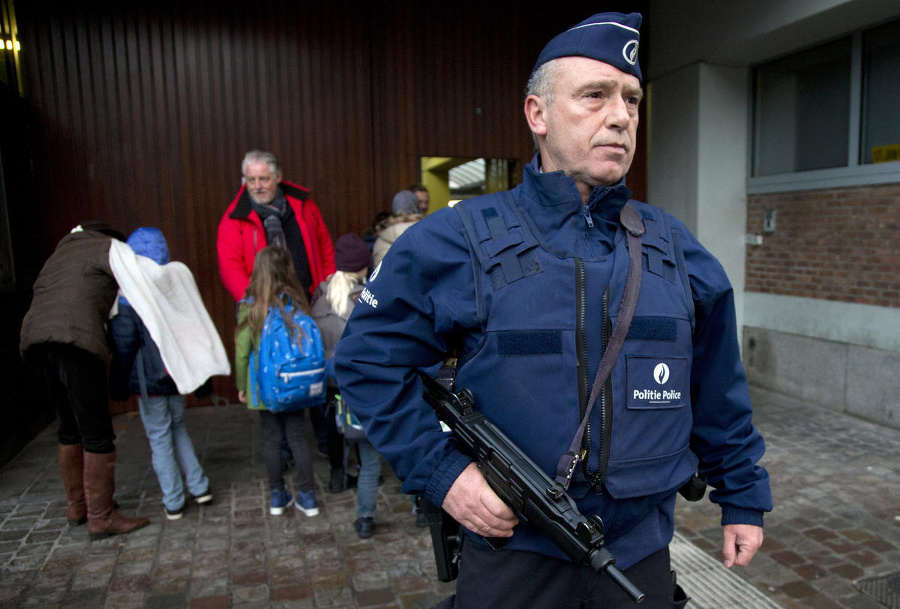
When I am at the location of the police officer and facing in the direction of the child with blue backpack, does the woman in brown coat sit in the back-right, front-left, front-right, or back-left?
front-left

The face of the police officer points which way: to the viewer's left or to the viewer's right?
to the viewer's right

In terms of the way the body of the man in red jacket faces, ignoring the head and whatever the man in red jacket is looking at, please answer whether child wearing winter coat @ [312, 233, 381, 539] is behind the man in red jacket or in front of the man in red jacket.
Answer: in front

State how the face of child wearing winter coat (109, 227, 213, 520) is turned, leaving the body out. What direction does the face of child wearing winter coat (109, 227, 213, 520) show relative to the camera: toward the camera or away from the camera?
away from the camera

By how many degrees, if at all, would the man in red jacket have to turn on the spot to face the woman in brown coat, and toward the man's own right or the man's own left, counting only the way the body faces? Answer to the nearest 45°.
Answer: approximately 45° to the man's own right

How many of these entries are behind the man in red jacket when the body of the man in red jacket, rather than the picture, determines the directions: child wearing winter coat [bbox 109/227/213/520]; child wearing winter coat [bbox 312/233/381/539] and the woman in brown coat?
0

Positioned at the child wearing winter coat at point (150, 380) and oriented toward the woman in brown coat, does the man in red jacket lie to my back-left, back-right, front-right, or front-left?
back-right

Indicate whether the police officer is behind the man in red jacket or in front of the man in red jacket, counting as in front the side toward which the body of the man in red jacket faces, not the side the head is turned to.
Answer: in front

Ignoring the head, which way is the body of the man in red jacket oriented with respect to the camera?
toward the camera

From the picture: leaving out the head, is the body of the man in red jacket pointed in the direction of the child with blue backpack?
yes

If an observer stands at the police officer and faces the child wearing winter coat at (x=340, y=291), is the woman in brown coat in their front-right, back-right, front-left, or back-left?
front-left

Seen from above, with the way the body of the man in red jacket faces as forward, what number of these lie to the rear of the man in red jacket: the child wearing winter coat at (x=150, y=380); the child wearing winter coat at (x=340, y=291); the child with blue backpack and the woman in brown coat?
0

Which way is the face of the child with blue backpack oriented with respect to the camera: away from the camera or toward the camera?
away from the camera

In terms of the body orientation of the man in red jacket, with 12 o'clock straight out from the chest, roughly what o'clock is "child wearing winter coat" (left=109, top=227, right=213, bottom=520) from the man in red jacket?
The child wearing winter coat is roughly at 1 o'clock from the man in red jacket.

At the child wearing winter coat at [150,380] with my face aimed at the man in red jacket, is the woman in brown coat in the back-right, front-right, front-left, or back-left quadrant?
back-left
